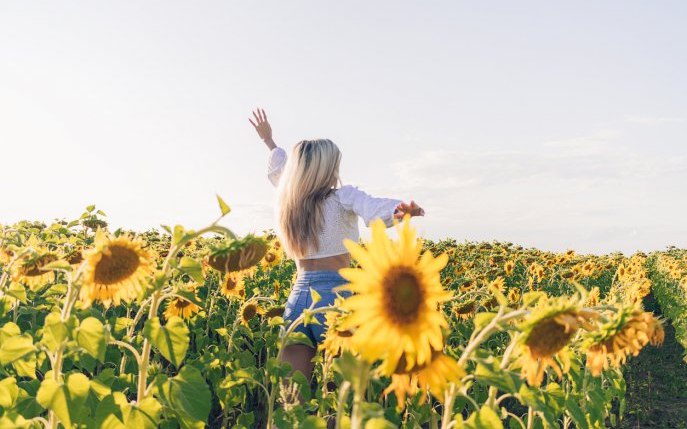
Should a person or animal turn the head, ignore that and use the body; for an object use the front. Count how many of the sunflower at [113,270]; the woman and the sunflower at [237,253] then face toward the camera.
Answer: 2

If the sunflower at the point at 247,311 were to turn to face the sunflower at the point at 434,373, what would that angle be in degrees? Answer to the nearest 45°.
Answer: approximately 45° to its right

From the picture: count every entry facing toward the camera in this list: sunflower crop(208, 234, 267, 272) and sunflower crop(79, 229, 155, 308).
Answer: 2

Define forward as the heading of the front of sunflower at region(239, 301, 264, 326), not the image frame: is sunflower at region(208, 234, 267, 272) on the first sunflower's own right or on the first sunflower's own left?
on the first sunflower's own right

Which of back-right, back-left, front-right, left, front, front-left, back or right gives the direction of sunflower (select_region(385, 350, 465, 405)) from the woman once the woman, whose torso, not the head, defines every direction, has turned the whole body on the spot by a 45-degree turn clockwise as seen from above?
right

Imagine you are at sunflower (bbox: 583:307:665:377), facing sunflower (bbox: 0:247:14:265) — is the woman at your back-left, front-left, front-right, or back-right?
front-right

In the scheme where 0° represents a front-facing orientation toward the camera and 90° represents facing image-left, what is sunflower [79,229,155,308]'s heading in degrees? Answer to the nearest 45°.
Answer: approximately 0°

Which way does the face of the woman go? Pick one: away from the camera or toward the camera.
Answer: away from the camera

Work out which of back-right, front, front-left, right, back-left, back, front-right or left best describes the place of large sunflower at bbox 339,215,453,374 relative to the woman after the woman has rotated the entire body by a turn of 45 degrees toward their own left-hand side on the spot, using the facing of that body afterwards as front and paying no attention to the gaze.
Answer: back

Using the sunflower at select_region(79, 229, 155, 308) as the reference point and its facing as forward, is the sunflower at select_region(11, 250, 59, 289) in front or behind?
behind

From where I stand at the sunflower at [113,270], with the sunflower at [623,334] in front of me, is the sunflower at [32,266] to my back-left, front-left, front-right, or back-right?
back-left

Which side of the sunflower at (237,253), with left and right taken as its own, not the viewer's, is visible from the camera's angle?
front
